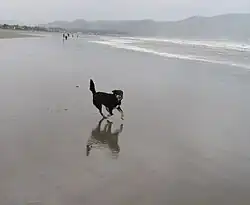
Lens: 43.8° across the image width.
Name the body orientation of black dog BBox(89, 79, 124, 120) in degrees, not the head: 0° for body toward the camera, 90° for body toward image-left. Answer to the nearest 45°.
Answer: approximately 315°
